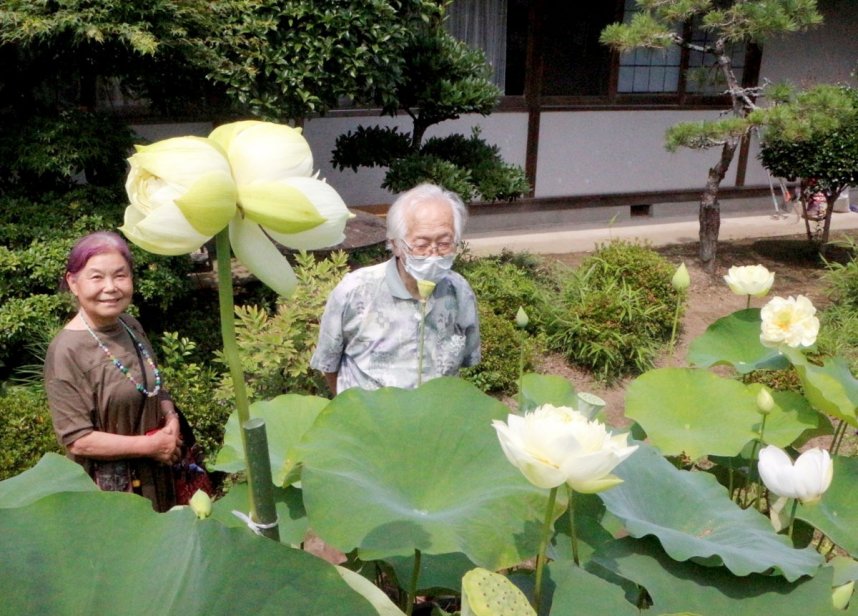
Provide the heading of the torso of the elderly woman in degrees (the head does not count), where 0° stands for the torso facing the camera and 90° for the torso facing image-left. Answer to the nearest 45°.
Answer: approximately 315°

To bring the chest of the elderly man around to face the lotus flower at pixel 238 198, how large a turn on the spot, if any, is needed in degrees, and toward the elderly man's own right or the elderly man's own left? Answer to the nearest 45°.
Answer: approximately 45° to the elderly man's own right

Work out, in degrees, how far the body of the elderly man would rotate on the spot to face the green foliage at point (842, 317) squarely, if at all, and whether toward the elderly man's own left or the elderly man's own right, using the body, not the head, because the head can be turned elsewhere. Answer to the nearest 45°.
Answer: approximately 90° to the elderly man's own left

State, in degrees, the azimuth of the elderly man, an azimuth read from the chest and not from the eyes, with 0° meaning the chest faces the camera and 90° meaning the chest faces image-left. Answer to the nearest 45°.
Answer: approximately 315°

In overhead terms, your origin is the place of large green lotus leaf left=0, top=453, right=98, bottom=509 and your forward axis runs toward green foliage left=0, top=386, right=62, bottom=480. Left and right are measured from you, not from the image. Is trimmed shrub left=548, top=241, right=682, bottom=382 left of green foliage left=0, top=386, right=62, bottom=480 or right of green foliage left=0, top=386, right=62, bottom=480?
right

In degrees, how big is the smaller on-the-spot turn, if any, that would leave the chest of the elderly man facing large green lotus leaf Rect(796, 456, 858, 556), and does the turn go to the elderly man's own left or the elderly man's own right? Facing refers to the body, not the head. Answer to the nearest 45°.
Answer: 0° — they already face it
